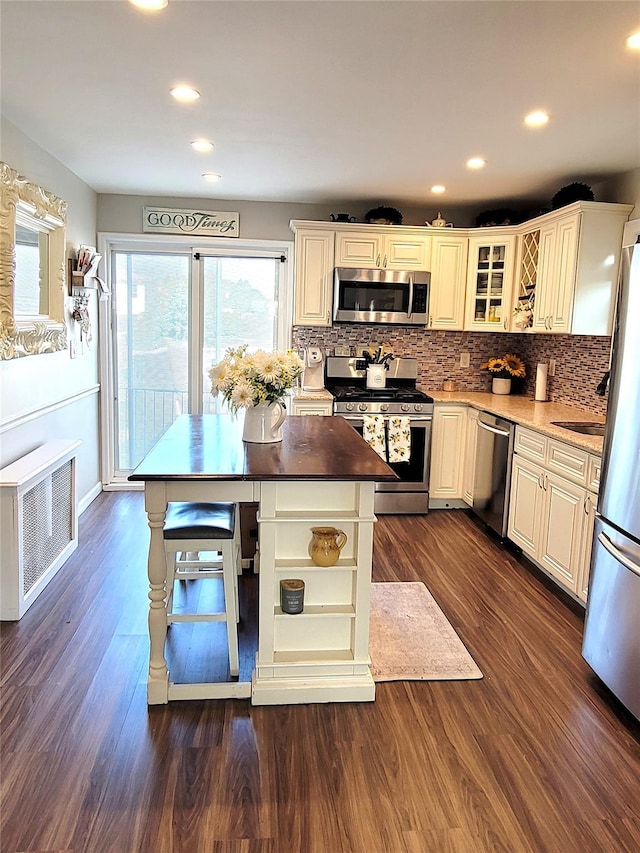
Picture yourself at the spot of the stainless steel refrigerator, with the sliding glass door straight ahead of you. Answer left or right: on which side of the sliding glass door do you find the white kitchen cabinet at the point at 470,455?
right

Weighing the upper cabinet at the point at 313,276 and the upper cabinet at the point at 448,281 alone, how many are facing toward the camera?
2

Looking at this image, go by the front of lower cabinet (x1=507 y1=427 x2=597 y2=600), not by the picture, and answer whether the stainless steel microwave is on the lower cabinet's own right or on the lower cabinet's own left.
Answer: on the lower cabinet's own right

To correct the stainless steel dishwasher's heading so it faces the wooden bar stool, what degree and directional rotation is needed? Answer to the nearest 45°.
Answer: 0° — it already faces it

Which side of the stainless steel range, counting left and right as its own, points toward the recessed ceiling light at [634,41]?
front

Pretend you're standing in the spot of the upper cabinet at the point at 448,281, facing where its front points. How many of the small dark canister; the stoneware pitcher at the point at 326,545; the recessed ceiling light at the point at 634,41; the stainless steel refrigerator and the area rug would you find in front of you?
5

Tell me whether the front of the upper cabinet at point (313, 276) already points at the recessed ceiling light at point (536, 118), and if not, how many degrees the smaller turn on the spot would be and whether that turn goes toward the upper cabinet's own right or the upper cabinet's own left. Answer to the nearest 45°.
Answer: approximately 45° to the upper cabinet's own left
